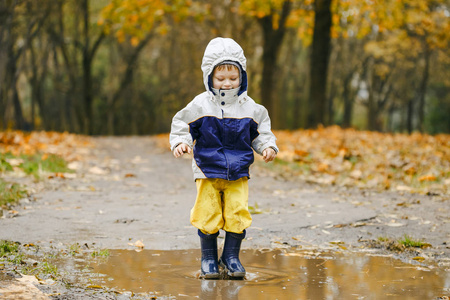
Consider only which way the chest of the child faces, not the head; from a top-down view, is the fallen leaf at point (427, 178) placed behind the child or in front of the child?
behind

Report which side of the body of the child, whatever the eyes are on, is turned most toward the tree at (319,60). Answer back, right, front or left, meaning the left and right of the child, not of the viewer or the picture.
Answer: back

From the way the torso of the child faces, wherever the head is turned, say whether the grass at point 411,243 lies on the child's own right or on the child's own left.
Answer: on the child's own left

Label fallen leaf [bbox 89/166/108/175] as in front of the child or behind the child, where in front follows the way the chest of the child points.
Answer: behind

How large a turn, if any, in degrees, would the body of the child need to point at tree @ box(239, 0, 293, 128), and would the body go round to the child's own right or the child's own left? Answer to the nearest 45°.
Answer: approximately 180°

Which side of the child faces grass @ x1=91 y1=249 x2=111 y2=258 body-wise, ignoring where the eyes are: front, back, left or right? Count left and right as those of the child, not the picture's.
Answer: right

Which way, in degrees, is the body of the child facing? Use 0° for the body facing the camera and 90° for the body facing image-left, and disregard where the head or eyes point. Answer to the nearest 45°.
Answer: approximately 0°
